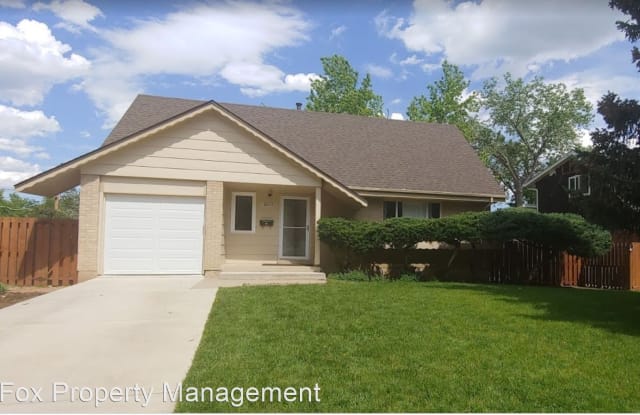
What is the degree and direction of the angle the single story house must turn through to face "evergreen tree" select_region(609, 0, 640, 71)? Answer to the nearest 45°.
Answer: approximately 45° to its left

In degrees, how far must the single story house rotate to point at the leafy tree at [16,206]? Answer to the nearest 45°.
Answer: approximately 135° to its right

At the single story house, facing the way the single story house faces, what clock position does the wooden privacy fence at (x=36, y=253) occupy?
The wooden privacy fence is roughly at 3 o'clock from the single story house.

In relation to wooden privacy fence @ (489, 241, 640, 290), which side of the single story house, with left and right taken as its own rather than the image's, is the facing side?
left

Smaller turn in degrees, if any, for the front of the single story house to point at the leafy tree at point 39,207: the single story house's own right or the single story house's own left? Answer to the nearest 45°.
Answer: approximately 135° to the single story house's own right

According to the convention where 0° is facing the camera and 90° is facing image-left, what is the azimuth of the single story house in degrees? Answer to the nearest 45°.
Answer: approximately 0°

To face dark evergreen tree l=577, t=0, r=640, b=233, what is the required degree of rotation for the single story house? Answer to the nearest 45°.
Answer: approximately 45° to its left

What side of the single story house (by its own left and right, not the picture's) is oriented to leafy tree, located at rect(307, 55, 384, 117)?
back
